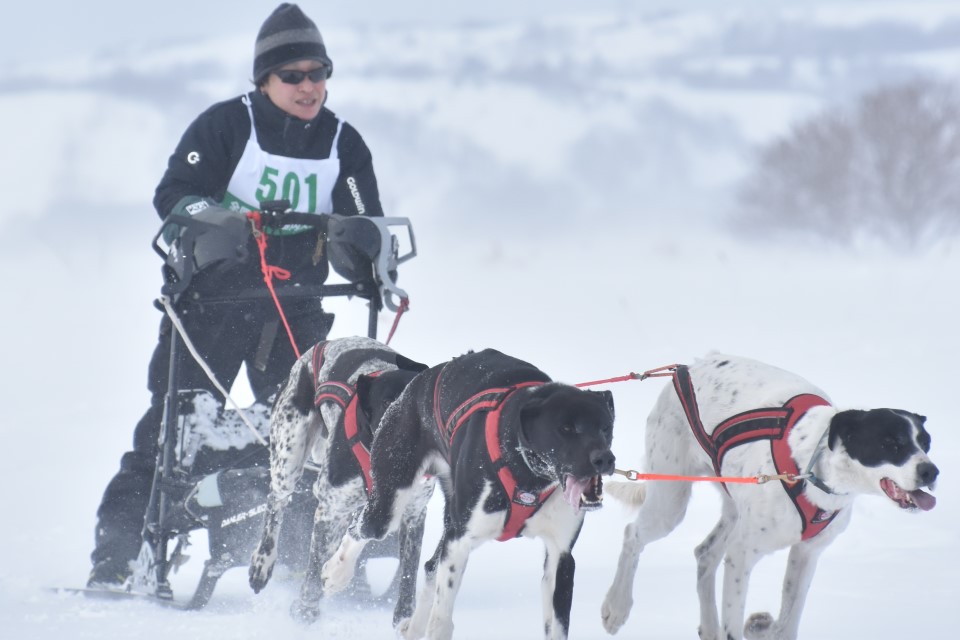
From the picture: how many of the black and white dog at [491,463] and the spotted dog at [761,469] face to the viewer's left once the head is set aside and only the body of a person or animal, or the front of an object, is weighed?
0

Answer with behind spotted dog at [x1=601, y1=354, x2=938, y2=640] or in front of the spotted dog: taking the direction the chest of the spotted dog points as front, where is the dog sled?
behind

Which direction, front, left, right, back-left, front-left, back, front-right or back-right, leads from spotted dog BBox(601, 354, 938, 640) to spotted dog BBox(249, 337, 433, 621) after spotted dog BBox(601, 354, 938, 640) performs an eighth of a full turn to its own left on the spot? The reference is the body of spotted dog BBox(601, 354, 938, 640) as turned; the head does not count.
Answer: back

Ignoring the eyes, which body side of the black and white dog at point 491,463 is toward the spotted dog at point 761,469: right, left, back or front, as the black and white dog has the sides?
left

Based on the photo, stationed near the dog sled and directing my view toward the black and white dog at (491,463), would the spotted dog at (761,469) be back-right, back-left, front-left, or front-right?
front-left

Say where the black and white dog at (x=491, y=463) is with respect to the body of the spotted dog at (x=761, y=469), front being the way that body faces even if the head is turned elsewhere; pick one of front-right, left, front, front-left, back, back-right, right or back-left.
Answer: right

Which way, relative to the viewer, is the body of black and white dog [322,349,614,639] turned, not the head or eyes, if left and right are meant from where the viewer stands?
facing the viewer and to the right of the viewer

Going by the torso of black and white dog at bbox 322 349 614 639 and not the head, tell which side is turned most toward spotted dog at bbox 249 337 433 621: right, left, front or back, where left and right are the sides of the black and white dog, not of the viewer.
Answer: back

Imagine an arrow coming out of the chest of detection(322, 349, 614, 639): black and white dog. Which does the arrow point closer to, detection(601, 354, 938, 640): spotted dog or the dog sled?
the spotted dog

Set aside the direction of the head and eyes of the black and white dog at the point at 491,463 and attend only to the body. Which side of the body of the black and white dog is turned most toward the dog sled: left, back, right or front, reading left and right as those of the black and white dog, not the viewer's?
back
